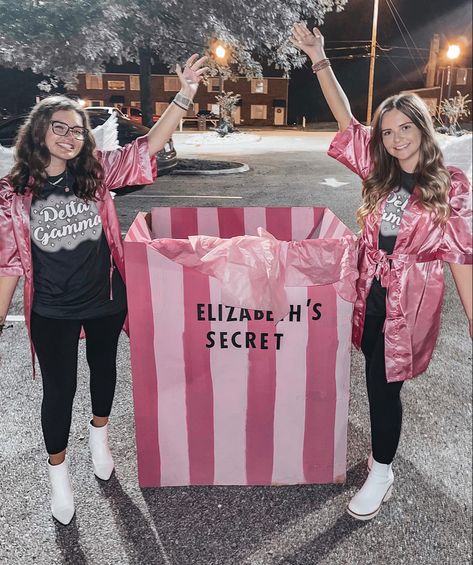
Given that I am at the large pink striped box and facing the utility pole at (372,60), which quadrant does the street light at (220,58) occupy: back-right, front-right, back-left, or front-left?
front-left

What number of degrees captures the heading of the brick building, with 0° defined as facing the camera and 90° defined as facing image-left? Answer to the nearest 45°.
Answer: approximately 0°

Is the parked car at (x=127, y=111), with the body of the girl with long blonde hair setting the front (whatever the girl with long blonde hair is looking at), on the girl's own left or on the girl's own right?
on the girl's own right

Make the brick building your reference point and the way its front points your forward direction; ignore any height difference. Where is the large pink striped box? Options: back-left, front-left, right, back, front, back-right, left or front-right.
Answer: front

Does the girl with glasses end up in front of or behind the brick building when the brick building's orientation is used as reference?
in front

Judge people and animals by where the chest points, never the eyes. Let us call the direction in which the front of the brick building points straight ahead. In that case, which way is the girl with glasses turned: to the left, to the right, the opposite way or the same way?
the same way

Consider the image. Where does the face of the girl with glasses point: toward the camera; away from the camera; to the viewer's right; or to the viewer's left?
toward the camera

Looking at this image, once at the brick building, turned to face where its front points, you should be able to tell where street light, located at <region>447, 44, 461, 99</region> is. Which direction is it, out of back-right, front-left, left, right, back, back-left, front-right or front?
left

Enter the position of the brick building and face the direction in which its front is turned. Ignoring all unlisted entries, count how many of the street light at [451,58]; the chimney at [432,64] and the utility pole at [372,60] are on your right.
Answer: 0

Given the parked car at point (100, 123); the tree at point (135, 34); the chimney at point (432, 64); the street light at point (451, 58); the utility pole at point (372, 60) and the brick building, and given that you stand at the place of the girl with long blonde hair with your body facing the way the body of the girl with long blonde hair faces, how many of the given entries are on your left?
0

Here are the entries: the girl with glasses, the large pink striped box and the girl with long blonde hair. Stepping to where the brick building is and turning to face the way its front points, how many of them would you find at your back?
0

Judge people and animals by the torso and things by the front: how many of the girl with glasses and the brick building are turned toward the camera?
2

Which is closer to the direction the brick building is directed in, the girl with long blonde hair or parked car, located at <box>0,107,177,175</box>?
the girl with long blonde hair

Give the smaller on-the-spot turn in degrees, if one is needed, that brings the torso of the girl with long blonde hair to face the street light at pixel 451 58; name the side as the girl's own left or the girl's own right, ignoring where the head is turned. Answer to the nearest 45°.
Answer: approximately 135° to the girl's own right

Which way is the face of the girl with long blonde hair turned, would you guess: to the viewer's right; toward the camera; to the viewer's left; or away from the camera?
toward the camera

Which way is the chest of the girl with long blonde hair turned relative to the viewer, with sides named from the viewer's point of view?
facing the viewer and to the left of the viewer

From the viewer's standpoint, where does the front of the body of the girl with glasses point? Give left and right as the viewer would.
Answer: facing the viewer
